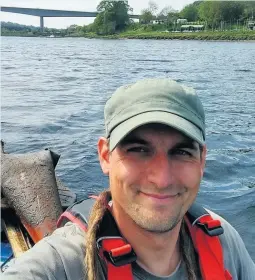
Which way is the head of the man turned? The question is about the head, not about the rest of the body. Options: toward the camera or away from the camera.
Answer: toward the camera

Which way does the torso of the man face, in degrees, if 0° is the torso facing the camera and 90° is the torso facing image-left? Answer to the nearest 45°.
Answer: approximately 0°
